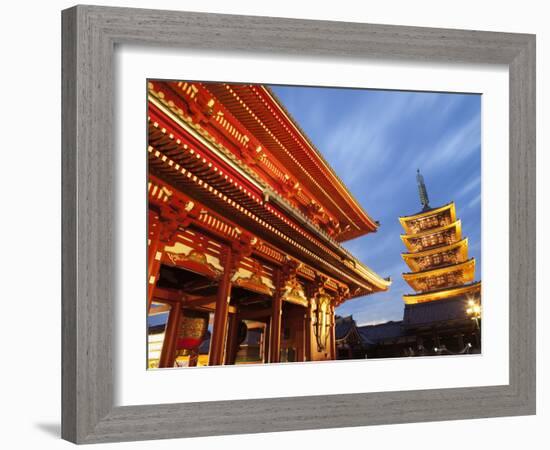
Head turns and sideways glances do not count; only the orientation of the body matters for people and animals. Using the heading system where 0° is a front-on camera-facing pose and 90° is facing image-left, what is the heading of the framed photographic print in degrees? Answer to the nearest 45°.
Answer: approximately 315°
